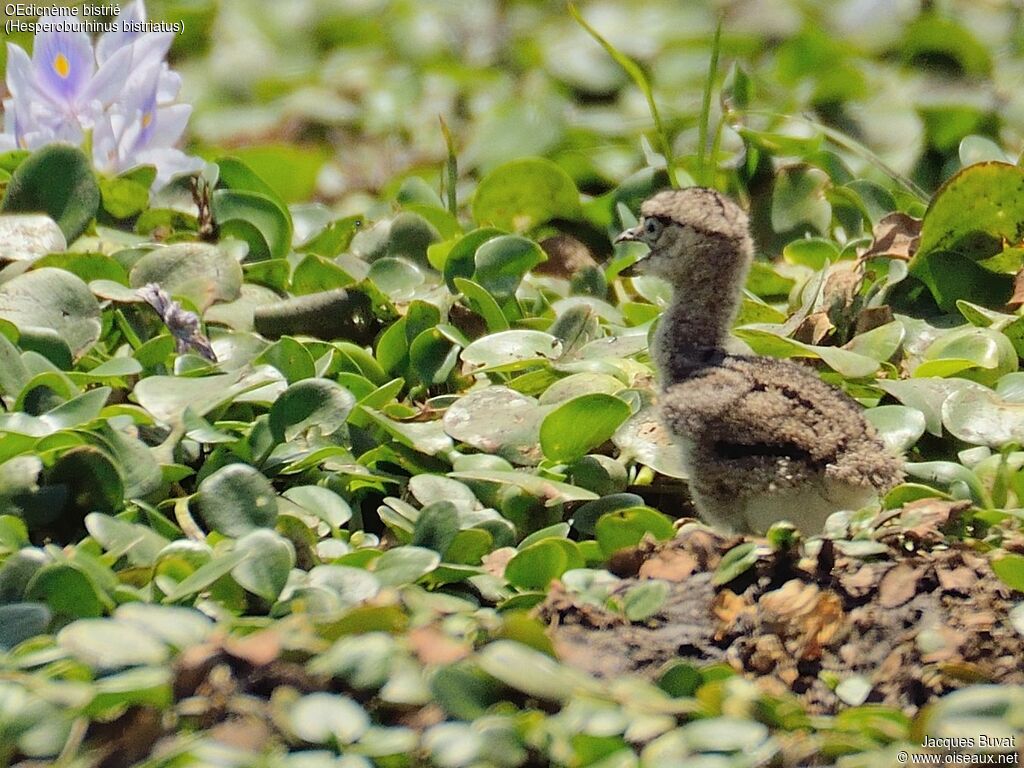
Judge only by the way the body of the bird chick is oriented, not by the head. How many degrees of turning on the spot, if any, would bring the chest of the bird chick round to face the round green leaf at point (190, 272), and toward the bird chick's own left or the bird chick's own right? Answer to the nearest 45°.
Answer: approximately 45° to the bird chick's own right

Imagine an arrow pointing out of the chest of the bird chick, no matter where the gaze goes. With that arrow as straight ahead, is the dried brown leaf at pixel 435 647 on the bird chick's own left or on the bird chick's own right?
on the bird chick's own left

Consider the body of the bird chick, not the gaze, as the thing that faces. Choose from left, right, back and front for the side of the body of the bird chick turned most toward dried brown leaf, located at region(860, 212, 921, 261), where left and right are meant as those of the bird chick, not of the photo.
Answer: right

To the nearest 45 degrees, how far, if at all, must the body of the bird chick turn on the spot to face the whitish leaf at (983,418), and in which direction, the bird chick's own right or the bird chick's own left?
approximately 135° to the bird chick's own right

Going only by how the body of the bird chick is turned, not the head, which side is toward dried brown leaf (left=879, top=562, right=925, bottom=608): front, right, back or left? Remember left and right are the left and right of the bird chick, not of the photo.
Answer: left

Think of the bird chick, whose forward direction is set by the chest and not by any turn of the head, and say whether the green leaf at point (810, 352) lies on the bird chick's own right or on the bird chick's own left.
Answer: on the bird chick's own right

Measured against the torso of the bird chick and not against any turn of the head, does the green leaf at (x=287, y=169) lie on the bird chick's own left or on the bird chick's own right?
on the bird chick's own right

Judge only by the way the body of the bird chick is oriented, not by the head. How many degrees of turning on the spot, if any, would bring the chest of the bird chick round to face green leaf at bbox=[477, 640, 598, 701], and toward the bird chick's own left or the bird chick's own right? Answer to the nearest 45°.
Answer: approximately 90° to the bird chick's own left

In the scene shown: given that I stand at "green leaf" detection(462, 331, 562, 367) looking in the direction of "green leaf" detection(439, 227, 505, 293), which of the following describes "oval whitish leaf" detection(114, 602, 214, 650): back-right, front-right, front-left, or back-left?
back-left

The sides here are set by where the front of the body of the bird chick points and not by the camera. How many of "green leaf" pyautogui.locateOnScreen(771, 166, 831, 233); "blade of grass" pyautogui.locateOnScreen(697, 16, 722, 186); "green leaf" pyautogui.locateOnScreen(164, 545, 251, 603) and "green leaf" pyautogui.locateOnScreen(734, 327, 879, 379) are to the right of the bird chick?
3

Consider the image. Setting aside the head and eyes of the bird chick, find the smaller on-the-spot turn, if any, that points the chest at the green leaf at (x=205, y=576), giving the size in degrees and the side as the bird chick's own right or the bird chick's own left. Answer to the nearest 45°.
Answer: approximately 45° to the bird chick's own left

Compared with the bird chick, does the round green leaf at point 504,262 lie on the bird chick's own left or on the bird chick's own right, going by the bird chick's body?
on the bird chick's own right

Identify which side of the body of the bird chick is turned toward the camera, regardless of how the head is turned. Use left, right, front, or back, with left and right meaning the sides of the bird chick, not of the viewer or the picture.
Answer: left

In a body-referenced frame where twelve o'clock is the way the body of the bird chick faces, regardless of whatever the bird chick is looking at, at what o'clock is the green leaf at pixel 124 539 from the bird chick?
The green leaf is roughly at 11 o'clock from the bird chick.

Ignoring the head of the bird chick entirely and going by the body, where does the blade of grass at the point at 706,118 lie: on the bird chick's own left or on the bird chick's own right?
on the bird chick's own right

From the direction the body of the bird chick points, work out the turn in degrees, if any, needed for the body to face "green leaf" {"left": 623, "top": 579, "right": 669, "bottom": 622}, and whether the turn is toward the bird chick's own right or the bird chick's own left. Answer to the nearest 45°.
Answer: approximately 90° to the bird chick's own left

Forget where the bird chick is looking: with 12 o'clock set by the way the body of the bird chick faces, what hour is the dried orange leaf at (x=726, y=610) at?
The dried orange leaf is roughly at 9 o'clock from the bird chick.

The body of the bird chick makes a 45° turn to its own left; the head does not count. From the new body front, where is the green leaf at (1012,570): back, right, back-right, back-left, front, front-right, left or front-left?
left
